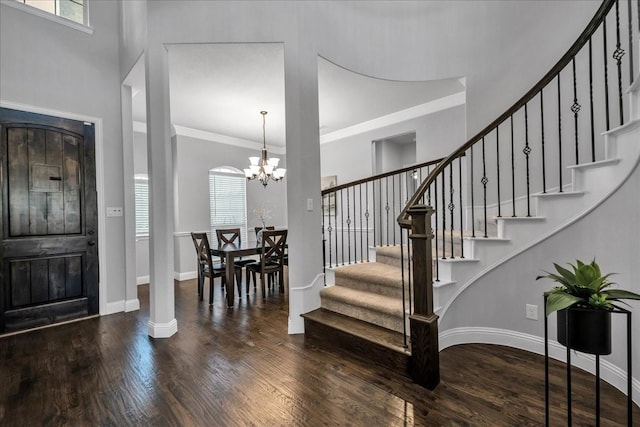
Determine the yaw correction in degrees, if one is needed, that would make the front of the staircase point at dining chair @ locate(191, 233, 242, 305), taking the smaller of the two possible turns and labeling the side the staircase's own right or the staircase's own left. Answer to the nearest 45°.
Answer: approximately 45° to the staircase's own right

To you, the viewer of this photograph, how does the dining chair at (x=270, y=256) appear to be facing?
facing away from the viewer and to the left of the viewer

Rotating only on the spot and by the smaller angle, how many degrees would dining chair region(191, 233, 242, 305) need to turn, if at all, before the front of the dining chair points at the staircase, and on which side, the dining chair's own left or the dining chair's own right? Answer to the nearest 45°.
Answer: approximately 90° to the dining chair's own right

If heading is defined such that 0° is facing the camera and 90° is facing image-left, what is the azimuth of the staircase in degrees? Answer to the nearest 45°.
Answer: approximately 45°

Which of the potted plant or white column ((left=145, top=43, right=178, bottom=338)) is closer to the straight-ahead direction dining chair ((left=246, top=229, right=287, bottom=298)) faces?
the white column

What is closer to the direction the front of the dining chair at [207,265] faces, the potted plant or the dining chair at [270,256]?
the dining chair

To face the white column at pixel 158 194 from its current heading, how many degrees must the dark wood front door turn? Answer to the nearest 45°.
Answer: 0° — it already faces it

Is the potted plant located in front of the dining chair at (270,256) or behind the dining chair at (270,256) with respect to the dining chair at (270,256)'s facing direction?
behind

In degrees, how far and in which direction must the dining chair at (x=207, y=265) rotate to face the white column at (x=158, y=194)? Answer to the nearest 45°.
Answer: approximately 135° to its right

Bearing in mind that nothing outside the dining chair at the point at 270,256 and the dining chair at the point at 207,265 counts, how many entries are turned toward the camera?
0

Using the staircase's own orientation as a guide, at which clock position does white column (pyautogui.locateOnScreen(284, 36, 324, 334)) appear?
The white column is roughly at 1 o'clock from the staircase.

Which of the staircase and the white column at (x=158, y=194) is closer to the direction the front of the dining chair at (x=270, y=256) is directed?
the white column

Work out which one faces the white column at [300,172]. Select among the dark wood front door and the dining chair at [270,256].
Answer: the dark wood front door

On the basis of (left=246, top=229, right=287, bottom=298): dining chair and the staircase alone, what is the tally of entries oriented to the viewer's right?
0

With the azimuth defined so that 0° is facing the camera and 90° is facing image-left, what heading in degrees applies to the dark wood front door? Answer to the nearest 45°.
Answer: approximately 315°

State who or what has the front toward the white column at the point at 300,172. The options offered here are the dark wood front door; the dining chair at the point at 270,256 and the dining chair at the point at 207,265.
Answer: the dark wood front door

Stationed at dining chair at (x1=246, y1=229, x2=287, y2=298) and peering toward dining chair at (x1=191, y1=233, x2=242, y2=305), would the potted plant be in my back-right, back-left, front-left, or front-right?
back-left

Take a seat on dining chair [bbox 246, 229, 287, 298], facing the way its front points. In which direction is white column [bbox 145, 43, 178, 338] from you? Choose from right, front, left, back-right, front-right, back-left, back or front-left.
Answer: left

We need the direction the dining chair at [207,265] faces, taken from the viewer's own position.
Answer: facing away from the viewer and to the right of the viewer
